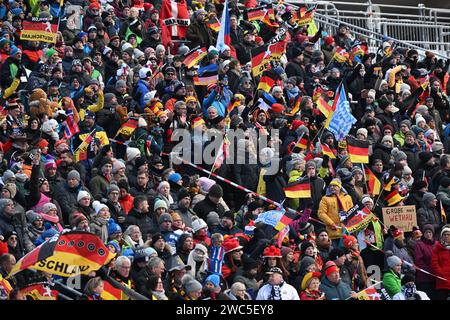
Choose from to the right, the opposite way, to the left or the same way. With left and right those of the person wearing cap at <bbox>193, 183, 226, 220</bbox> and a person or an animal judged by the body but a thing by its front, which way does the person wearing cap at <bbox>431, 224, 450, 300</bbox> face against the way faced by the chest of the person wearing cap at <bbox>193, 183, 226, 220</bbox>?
the same way

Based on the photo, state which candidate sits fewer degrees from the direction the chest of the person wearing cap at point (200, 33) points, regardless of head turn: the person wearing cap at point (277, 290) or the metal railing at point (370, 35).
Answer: the person wearing cap

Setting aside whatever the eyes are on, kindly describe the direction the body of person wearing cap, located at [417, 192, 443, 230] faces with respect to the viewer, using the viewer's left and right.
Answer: facing the viewer and to the right of the viewer

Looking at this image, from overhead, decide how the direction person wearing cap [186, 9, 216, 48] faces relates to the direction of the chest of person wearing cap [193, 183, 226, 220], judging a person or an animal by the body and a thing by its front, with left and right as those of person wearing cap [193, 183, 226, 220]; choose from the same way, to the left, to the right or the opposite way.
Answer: the same way

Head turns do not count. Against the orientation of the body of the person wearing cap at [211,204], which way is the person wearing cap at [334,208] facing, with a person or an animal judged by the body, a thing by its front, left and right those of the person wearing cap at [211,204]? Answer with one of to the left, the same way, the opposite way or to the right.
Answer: the same way

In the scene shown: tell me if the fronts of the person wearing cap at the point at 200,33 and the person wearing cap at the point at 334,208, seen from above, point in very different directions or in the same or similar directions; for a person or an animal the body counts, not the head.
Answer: same or similar directions

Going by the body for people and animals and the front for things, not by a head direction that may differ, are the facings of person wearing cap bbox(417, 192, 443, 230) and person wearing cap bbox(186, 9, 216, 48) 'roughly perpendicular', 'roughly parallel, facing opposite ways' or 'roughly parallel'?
roughly parallel

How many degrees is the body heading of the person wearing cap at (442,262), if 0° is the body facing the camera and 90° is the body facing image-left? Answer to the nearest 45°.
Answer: approximately 315°

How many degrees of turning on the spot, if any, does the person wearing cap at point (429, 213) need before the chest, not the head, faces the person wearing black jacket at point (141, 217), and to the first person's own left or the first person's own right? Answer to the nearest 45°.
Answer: approximately 90° to the first person's own right

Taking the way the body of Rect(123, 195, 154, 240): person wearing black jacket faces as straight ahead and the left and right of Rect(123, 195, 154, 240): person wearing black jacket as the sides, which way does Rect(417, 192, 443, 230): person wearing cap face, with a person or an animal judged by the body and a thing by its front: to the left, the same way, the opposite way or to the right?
the same way

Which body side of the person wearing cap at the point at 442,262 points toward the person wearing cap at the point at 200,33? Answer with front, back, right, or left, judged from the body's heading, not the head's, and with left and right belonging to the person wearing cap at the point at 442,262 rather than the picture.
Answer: back

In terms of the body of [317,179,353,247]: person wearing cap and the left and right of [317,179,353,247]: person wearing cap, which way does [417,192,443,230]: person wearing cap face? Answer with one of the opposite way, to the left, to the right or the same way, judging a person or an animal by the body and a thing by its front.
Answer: the same way

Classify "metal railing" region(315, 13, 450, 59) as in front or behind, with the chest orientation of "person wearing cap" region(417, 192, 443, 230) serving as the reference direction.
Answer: behind

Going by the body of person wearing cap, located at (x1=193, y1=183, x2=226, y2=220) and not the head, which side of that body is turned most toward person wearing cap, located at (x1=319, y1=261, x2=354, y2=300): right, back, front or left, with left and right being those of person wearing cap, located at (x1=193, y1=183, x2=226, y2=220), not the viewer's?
front
